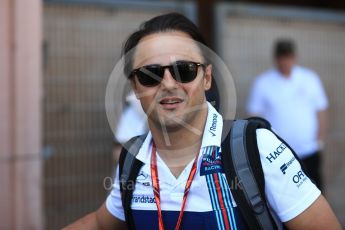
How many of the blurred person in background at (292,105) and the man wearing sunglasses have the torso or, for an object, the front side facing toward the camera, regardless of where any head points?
2

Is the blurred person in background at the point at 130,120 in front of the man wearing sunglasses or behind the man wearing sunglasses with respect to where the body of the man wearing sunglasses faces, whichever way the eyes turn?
behind

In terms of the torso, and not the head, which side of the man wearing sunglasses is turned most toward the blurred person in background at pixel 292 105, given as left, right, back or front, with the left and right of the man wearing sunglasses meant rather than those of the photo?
back

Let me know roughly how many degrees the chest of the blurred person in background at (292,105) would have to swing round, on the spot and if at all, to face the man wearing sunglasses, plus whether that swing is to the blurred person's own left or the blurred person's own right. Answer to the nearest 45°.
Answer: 0° — they already face them

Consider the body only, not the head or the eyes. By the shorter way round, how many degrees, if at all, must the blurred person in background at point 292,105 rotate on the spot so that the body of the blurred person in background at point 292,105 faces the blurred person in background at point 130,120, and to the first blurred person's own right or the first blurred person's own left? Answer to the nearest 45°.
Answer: approximately 45° to the first blurred person's own right

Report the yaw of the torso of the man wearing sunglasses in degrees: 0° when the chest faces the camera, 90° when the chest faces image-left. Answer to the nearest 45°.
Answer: approximately 0°
